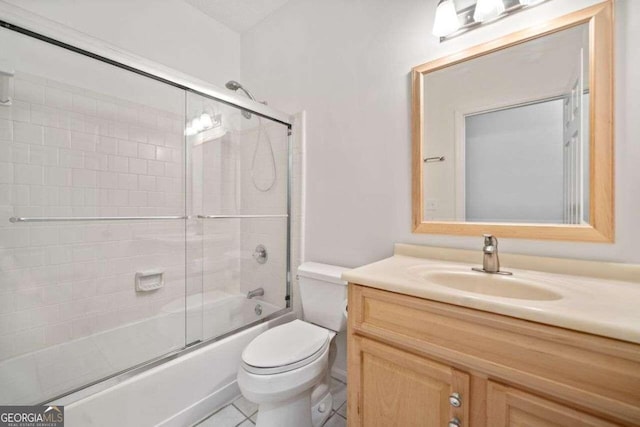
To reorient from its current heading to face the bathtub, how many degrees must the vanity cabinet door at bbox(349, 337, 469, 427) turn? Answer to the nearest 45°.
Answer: approximately 45° to its right

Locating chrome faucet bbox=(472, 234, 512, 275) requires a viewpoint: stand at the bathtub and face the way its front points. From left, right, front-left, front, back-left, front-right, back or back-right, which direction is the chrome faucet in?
front

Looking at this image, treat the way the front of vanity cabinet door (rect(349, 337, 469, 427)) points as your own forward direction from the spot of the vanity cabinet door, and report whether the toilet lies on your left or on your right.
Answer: on your right

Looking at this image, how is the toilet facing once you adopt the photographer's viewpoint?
facing the viewer and to the left of the viewer

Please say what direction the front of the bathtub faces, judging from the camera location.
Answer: facing the viewer and to the right of the viewer

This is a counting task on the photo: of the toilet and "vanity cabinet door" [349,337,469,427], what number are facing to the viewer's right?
0

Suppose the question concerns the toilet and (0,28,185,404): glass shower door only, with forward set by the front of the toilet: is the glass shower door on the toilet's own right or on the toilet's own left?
on the toilet's own right

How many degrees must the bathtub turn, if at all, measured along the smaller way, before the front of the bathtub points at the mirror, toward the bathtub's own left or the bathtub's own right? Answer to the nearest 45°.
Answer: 0° — it already faces it

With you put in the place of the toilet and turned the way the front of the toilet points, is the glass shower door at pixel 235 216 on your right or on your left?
on your right

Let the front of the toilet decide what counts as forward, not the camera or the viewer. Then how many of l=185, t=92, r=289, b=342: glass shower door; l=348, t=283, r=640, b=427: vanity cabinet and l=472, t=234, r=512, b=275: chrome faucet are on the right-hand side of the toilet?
1

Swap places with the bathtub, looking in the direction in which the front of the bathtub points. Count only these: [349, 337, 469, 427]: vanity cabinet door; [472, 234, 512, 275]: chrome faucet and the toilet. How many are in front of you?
3
